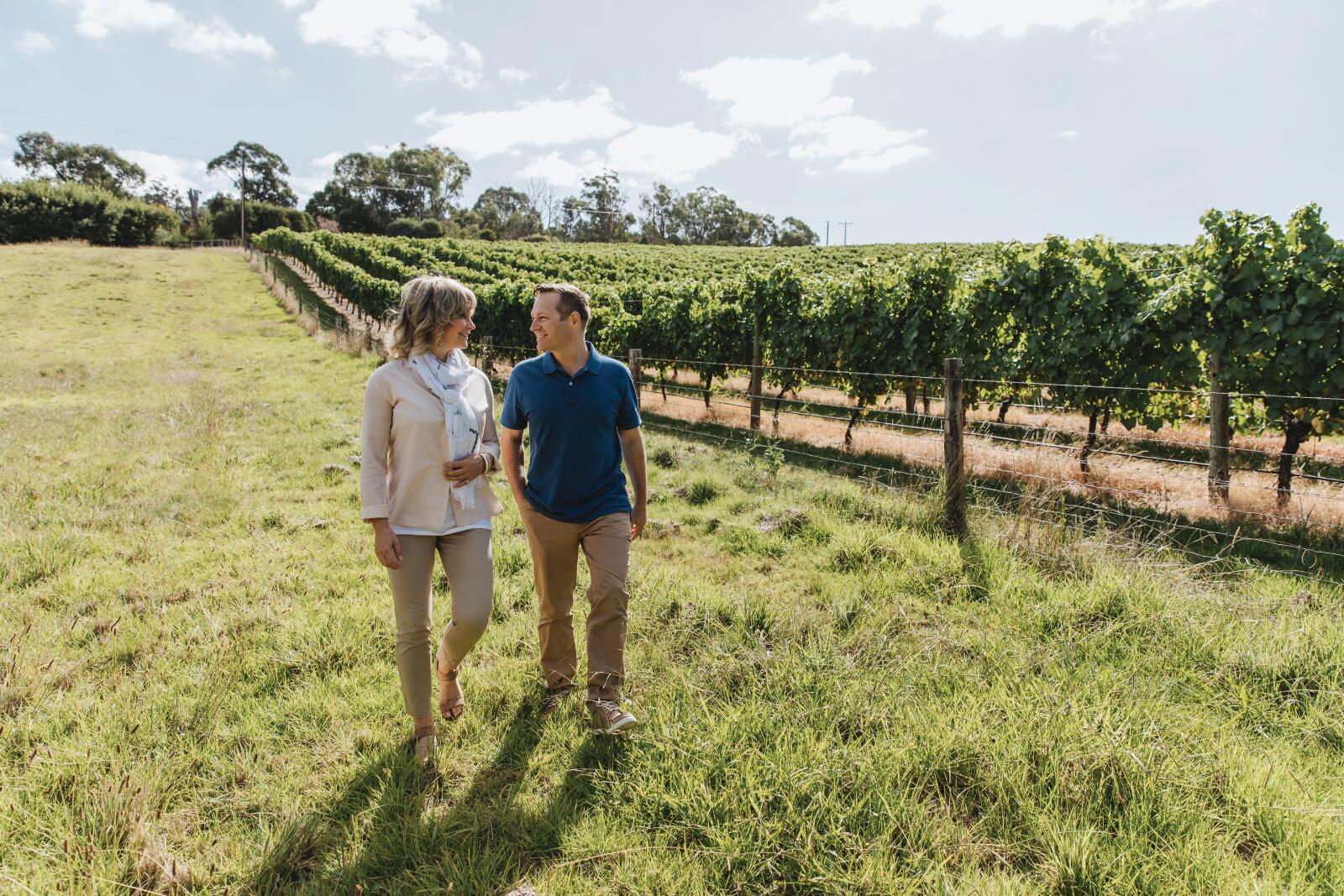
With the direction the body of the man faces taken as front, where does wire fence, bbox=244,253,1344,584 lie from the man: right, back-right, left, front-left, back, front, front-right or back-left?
back-left

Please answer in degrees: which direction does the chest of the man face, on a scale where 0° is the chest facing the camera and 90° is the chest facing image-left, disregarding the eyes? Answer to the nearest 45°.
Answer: approximately 0°

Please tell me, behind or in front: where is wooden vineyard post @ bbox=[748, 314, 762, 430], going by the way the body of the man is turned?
behind

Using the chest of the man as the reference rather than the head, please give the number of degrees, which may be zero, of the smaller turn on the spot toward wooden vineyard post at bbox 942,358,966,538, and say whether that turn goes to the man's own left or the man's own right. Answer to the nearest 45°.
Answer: approximately 135° to the man's own left
